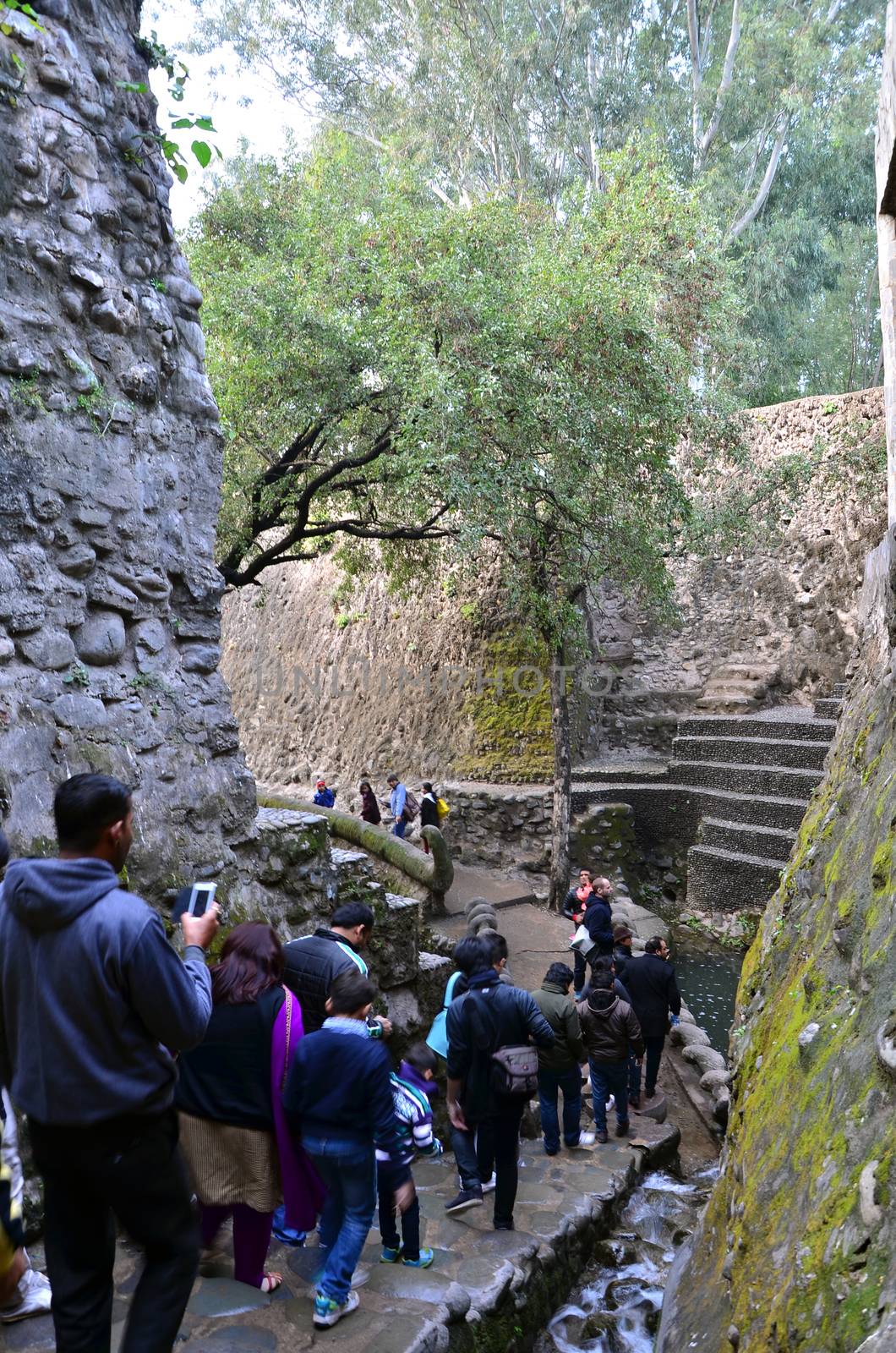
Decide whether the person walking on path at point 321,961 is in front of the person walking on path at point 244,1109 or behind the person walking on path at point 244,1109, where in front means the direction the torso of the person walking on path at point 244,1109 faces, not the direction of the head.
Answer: in front

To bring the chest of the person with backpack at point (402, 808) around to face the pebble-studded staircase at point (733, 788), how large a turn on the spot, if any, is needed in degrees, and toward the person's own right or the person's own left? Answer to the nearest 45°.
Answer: approximately 180°

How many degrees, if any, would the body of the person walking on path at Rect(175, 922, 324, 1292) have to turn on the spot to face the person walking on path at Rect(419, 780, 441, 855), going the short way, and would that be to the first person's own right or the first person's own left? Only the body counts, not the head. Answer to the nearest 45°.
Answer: approximately 45° to the first person's own left

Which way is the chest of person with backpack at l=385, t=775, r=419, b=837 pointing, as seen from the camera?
to the viewer's left

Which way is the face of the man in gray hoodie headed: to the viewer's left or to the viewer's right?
to the viewer's right

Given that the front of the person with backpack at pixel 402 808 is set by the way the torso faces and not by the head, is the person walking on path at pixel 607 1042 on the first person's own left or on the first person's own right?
on the first person's own left

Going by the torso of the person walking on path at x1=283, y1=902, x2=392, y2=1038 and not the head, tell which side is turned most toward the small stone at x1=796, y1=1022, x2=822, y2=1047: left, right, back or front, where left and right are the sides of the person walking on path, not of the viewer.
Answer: right

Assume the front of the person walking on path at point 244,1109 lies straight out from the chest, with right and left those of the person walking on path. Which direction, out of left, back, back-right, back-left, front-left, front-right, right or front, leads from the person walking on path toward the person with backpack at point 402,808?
front-left

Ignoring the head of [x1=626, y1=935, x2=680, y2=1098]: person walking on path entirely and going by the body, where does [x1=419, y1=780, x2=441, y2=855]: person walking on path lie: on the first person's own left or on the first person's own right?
on the first person's own left

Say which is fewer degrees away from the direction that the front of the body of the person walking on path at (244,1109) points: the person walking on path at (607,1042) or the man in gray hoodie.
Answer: the person walking on path

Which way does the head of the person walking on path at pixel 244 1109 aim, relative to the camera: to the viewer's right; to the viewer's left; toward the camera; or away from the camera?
away from the camera

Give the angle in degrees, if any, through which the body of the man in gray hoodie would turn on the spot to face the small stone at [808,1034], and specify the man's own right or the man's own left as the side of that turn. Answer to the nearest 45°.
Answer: approximately 45° to the man's own right

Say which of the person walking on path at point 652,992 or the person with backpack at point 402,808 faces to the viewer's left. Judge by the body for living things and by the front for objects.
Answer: the person with backpack

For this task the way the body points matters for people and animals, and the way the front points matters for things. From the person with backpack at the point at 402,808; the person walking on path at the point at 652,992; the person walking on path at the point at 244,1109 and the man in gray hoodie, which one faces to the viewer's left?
the person with backpack
